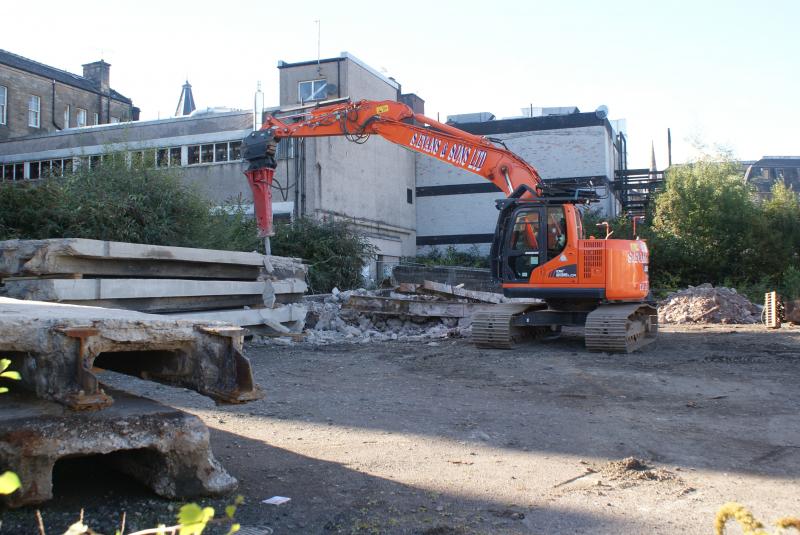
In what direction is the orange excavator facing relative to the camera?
to the viewer's left

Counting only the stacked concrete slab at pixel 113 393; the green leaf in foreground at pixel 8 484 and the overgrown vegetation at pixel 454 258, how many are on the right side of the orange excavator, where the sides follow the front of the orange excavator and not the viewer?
1

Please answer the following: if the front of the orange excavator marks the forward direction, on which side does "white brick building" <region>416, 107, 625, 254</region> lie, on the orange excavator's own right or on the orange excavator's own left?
on the orange excavator's own right

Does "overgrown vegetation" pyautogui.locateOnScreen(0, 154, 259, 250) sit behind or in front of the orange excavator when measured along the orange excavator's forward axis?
in front

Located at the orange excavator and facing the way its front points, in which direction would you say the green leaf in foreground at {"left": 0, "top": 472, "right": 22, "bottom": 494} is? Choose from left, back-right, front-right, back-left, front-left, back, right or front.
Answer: left

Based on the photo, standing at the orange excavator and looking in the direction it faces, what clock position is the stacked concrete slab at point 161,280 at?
The stacked concrete slab is roughly at 11 o'clock from the orange excavator.

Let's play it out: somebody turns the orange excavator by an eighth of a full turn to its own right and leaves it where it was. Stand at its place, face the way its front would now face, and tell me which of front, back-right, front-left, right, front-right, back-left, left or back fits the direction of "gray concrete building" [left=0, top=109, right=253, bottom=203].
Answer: front

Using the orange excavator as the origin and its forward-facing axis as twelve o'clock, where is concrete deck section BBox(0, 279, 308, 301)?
The concrete deck section is roughly at 11 o'clock from the orange excavator.

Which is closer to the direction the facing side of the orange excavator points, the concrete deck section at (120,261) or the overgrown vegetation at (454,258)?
the concrete deck section

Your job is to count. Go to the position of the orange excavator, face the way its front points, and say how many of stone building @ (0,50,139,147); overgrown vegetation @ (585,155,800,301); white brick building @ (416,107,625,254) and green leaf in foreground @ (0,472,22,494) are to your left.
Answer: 1

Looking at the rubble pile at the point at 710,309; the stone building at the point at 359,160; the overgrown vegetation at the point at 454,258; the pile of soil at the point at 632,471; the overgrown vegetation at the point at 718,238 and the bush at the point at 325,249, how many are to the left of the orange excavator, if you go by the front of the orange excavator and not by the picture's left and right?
1

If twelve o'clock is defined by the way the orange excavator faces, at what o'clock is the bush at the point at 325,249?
The bush is roughly at 2 o'clock from the orange excavator.

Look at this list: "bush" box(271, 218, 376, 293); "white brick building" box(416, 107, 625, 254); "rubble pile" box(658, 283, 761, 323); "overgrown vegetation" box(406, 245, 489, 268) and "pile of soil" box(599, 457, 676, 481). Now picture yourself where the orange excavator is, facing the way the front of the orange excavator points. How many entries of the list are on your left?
1

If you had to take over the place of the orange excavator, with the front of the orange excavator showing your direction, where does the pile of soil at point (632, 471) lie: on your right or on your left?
on your left

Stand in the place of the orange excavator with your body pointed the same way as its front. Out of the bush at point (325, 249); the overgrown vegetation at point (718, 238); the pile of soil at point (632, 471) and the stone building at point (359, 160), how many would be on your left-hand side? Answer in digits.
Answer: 1

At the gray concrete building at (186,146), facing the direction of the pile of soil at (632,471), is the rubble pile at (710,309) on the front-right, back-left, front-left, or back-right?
front-left

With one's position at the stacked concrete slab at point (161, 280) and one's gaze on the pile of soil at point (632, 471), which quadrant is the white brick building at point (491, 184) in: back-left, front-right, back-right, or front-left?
back-left
